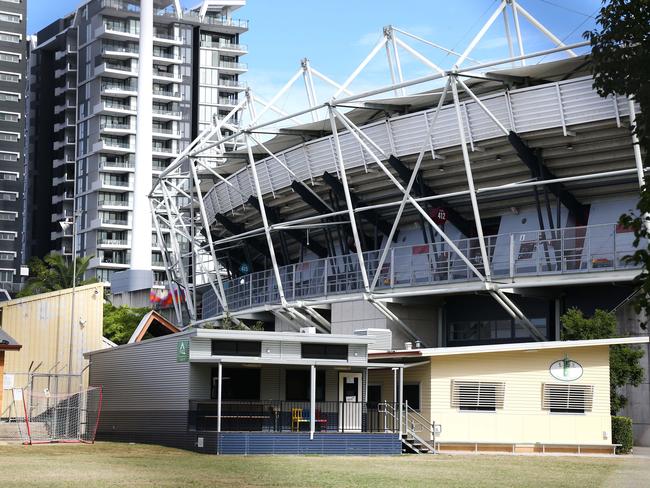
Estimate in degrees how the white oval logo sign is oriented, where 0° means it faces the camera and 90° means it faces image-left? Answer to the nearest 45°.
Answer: approximately 0°

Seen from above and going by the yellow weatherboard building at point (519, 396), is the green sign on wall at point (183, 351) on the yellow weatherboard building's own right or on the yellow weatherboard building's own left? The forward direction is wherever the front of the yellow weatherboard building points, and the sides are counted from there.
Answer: on the yellow weatherboard building's own right

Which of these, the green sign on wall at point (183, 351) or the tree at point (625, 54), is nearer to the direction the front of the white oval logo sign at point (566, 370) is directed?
the tree

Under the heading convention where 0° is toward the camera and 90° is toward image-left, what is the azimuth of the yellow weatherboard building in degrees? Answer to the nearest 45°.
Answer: approximately 0°

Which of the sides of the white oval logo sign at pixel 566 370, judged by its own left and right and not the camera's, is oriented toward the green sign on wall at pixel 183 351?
right
